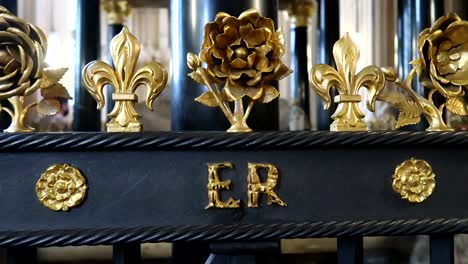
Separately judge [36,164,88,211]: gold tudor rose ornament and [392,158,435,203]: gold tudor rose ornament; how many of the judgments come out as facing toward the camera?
2

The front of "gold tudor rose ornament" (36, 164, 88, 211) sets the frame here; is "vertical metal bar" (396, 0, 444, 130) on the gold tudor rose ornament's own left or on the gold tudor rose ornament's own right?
on the gold tudor rose ornament's own left

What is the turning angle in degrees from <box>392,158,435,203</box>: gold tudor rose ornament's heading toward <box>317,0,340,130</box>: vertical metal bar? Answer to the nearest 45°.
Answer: approximately 180°

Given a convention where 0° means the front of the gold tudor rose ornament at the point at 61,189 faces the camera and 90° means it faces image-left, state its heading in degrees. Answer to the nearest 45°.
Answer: approximately 0°

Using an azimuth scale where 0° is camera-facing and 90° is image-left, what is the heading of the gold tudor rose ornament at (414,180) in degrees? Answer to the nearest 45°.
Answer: approximately 0°

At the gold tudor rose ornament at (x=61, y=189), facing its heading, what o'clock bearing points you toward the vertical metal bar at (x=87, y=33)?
The vertical metal bar is roughly at 6 o'clock from the gold tudor rose ornament.
